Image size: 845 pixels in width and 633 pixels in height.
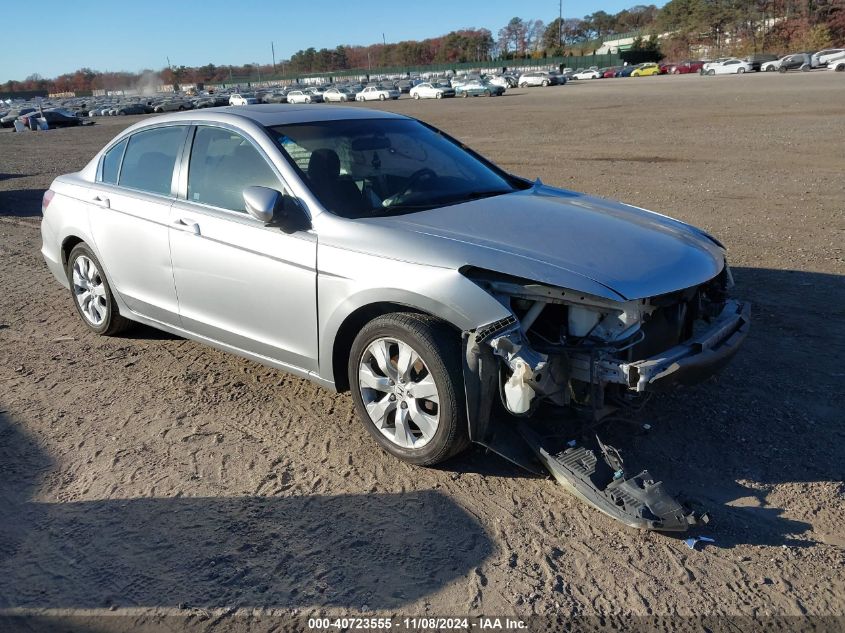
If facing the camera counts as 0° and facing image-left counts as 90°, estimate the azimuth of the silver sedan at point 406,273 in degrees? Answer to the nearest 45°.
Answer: approximately 315°
